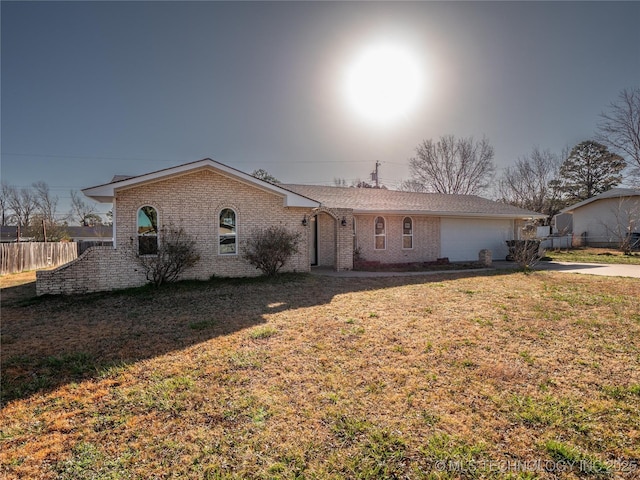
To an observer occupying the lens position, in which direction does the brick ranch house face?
facing the viewer and to the right of the viewer

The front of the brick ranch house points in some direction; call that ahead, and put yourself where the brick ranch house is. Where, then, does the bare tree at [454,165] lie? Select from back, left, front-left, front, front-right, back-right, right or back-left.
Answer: left

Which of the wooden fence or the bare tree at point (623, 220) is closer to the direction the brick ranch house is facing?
the bare tree

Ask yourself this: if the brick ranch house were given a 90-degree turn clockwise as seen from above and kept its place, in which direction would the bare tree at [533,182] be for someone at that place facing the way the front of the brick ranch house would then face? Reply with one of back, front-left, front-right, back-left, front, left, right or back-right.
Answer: back

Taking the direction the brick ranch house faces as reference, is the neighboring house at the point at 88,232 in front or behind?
behind

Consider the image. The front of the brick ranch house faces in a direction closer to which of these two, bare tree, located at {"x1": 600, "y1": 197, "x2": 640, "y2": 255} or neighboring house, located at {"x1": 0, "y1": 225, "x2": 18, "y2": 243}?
the bare tree
